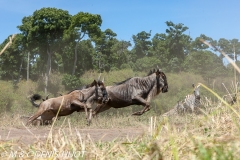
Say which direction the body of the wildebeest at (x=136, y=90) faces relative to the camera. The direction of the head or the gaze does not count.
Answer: to the viewer's right

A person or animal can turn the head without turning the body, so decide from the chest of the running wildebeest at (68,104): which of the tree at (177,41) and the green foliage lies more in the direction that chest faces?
the tree

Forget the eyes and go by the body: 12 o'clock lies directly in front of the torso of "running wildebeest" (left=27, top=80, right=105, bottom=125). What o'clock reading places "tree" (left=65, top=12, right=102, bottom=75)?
The tree is roughly at 9 o'clock from the running wildebeest.

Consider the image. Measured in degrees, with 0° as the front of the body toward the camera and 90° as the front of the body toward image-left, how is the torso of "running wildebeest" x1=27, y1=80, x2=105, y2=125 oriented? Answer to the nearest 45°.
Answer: approximately 270°

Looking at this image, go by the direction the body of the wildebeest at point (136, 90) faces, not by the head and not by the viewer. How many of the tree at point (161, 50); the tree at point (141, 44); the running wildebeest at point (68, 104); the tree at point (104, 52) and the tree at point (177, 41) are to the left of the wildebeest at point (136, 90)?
4

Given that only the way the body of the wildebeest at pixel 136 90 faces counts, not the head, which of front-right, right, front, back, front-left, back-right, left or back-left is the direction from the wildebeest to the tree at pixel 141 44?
left

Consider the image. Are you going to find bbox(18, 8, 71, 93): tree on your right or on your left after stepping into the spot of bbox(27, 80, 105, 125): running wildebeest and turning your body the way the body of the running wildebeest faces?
on your left

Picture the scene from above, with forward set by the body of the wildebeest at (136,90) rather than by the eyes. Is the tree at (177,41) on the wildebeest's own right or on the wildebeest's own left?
on the wildebeest's own left

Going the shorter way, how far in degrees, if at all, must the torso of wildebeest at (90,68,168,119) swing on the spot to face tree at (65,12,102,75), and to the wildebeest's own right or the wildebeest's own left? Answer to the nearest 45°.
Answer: approximately 90° to the wildebeest's own left

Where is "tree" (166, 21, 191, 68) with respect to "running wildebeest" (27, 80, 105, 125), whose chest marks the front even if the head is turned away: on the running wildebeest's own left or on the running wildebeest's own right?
on the running wildebeest's own left

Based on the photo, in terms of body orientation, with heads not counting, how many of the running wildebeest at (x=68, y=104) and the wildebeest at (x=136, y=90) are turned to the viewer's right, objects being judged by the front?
2

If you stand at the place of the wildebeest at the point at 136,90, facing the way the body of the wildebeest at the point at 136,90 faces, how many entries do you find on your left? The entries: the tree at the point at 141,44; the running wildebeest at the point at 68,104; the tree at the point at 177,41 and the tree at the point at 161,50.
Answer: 3
